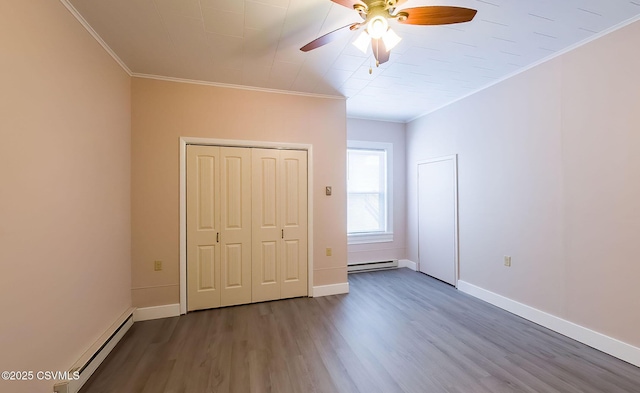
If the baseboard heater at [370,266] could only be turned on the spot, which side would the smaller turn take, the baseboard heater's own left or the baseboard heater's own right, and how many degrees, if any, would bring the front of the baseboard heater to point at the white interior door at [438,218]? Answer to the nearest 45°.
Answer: approximately 45° to the baseboard heater's own left

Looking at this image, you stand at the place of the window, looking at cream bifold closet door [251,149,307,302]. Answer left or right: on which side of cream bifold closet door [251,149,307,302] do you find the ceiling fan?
left

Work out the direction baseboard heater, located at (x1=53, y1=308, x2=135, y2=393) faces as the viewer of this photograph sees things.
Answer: facing to the right of the viewer

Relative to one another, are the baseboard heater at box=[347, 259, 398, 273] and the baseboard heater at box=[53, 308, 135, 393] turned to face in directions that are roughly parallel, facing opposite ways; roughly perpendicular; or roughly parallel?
roughly perpendicular

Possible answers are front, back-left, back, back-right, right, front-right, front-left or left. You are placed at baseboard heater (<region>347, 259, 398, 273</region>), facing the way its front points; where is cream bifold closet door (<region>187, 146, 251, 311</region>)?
right

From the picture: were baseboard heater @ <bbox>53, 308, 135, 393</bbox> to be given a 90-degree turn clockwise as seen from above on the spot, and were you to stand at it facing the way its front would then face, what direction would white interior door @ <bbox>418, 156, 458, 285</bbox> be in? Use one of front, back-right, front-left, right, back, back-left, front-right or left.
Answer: left

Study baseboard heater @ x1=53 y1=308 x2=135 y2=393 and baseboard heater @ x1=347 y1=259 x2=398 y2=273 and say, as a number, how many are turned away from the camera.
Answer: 0

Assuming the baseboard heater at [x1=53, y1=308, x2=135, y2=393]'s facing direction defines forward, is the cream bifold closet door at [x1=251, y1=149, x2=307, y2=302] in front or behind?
in front

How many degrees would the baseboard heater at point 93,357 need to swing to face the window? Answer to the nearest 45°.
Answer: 0° — it already faces it

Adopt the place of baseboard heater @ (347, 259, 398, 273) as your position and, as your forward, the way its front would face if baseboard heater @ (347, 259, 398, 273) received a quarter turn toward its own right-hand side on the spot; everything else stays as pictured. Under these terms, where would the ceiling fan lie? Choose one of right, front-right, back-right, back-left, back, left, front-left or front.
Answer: front-left

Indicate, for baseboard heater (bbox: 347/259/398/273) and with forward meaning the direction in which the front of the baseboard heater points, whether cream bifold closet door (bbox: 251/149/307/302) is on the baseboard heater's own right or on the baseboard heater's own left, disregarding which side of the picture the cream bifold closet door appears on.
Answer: on the baseboard heater's own right
